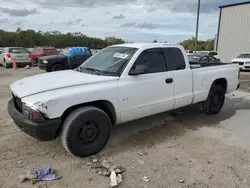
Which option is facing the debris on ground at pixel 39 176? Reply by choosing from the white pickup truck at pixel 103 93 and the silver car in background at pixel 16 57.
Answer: the white pickup truck

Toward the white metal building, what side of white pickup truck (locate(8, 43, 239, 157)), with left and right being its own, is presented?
back

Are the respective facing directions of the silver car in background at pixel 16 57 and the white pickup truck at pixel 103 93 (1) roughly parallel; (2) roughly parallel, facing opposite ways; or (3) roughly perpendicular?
roughly perpendicular

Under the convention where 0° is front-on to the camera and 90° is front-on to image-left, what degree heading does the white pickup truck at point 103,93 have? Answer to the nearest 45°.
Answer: approximately 45°

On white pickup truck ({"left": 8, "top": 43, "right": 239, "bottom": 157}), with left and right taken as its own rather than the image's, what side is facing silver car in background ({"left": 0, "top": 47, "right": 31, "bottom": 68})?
right
